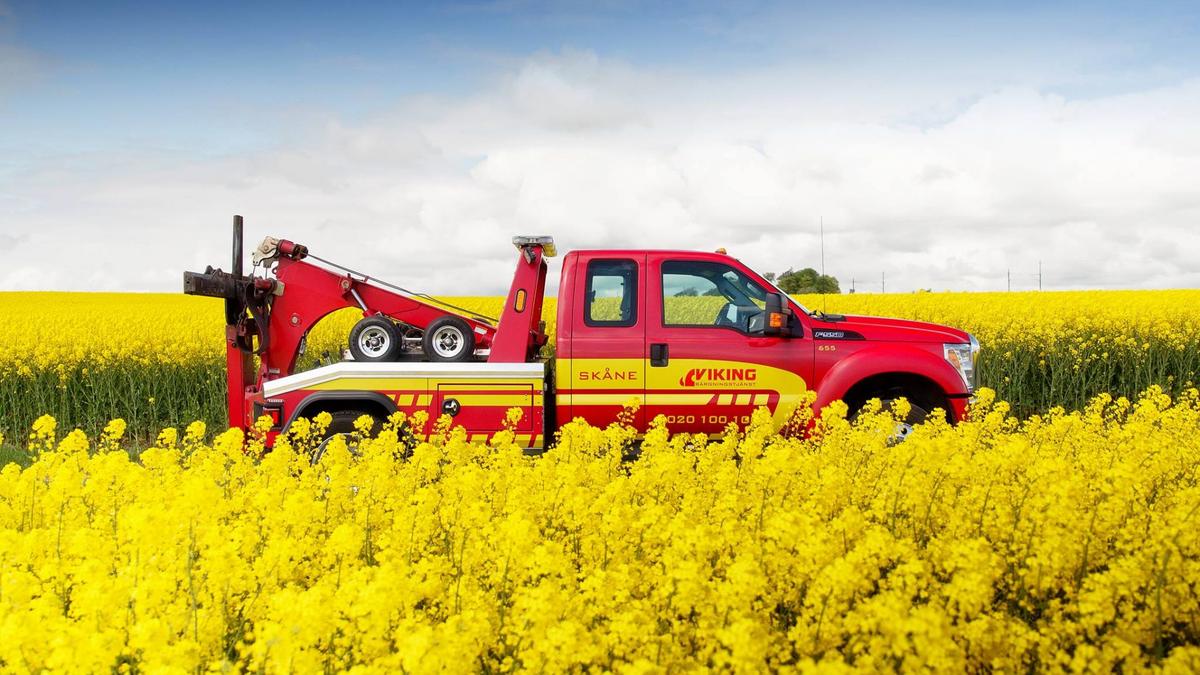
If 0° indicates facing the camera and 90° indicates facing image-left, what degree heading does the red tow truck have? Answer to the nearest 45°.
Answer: approximately 270°

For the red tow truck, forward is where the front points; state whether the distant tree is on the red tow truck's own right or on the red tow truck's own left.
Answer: on the red tow truck's own left
